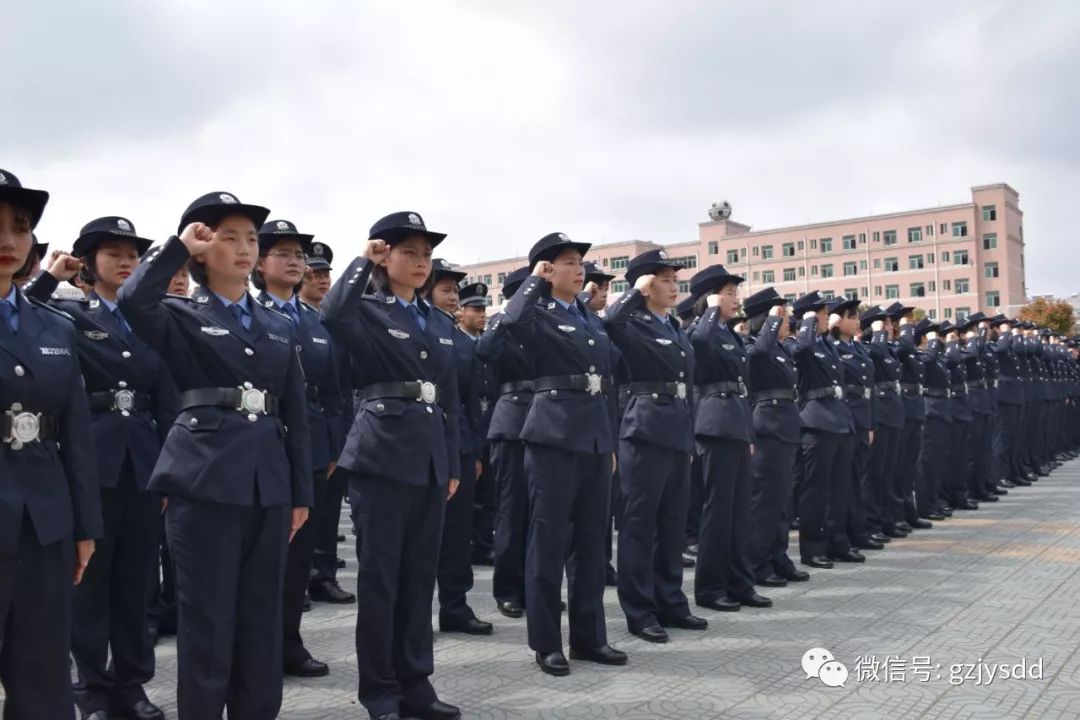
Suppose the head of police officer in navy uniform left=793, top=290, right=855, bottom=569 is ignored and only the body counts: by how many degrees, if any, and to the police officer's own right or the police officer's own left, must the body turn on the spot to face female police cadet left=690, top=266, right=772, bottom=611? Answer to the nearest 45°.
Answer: approximately 45° to the police officer's own right

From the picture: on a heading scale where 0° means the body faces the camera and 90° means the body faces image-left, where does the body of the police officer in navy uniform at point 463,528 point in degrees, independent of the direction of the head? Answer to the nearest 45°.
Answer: approximately 315°

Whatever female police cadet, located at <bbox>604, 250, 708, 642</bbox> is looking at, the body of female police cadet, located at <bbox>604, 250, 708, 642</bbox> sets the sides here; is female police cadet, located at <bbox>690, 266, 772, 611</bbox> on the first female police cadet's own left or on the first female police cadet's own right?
on the first female police cadet's own left

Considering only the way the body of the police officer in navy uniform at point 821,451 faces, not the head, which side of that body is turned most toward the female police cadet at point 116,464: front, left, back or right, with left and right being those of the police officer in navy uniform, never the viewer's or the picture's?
right

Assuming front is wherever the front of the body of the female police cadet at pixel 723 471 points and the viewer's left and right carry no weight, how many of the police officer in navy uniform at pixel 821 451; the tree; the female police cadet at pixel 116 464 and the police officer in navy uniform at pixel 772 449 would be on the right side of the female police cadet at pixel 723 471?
1

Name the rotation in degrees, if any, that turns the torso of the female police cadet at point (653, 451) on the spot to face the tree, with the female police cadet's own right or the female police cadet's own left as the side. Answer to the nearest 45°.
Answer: approximately 90° to the female police cadet's own left

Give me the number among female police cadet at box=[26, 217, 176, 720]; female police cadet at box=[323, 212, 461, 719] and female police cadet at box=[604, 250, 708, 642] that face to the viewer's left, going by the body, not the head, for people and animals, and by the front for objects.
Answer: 0

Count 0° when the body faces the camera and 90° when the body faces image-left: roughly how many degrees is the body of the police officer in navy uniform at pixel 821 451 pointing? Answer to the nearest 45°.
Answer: approximately 315°

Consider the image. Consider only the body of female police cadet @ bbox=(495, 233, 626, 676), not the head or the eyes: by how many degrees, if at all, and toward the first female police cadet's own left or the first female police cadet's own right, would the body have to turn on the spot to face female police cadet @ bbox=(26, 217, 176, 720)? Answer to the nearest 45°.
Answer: approximately 135° to the first female police cadet's own right

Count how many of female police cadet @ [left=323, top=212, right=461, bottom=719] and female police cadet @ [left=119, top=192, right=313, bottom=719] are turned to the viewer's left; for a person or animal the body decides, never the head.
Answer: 0

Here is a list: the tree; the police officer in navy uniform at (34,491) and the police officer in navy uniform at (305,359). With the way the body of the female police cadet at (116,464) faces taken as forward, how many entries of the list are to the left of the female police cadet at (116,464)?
2

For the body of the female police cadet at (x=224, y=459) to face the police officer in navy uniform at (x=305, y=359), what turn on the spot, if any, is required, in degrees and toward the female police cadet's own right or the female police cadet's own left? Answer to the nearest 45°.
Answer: approximately 135° to the female police cadet's own left

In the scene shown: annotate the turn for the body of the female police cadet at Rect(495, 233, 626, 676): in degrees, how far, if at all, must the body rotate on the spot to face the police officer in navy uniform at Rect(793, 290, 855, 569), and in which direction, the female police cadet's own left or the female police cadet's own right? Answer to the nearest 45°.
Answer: approximately 90° to the female police cadet's own left

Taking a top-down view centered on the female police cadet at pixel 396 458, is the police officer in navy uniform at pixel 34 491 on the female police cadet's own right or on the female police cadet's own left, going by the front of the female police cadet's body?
on the female police cadet's own right
